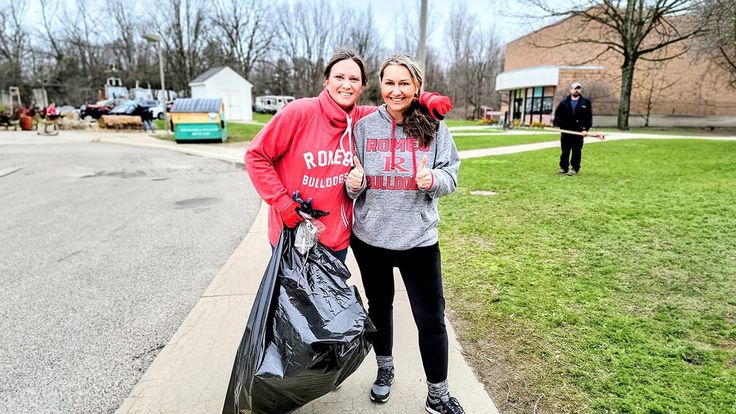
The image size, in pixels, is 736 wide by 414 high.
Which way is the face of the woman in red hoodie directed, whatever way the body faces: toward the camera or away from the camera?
toward the camera

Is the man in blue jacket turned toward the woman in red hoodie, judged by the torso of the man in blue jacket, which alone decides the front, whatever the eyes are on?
yes

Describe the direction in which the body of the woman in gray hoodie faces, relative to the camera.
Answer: toward the camera

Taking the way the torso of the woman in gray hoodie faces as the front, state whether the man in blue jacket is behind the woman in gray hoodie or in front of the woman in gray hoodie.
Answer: behind

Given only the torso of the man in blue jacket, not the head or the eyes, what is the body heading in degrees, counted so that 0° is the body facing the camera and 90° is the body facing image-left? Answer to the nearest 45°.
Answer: approximately 0°

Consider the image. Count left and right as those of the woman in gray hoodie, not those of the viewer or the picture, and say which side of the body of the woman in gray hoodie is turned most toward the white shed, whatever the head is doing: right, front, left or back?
back

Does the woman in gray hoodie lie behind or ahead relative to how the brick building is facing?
ahead

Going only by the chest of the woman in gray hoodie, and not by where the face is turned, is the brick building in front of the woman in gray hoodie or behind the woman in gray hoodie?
behind

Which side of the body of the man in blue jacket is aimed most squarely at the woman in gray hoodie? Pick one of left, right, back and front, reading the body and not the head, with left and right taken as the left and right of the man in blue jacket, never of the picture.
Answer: front

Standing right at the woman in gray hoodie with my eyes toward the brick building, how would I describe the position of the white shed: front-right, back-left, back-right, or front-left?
front-left

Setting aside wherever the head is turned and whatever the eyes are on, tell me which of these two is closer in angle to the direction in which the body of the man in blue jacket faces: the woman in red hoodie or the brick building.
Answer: the woman in red hoodie

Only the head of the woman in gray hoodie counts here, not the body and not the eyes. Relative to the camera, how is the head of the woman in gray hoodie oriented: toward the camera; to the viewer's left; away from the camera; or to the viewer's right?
toward the camera

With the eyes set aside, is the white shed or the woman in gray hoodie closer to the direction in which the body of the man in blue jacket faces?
the woman in gray hoodie

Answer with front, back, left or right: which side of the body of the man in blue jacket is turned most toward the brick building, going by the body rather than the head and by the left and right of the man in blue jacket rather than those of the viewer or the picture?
back

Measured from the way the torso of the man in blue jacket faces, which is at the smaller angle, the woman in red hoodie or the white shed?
the woman in red hoodie
